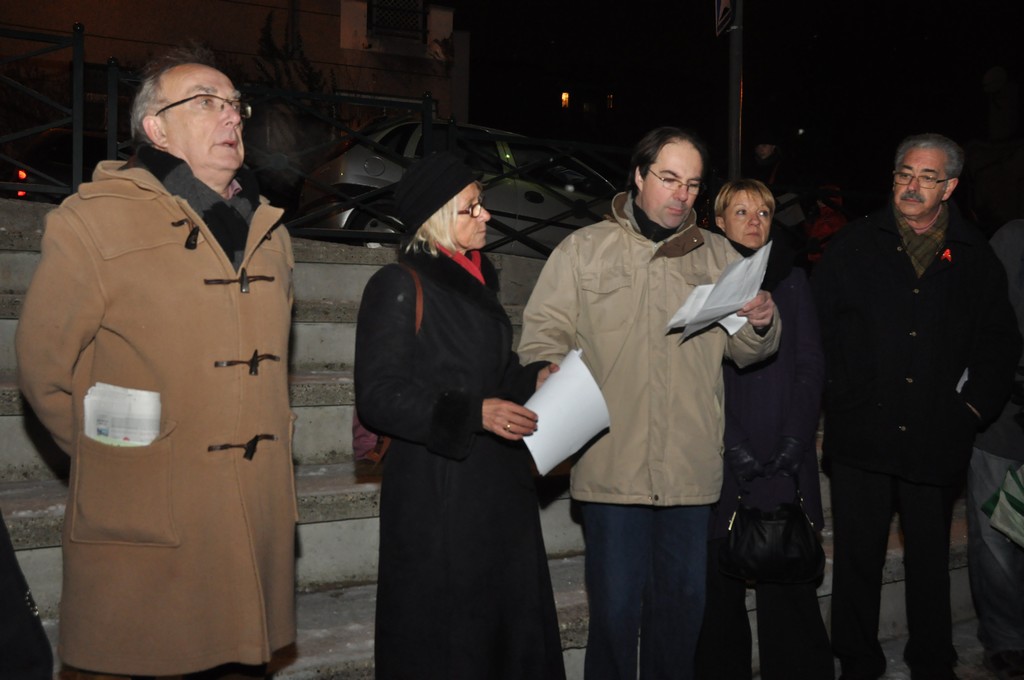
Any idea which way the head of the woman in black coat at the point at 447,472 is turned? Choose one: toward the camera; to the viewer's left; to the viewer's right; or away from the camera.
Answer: to the viewer's right

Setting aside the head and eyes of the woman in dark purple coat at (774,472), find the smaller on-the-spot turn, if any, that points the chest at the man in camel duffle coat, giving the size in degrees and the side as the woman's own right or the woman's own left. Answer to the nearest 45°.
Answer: approximately 45° to the woman's own right

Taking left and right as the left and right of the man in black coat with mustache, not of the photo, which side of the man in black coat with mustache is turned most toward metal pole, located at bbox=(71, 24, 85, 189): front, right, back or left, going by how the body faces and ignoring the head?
right

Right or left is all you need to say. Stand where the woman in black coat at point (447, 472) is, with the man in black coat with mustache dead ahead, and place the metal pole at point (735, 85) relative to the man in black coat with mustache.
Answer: left

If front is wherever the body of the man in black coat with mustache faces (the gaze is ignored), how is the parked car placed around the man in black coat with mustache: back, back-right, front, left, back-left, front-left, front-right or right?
back-right

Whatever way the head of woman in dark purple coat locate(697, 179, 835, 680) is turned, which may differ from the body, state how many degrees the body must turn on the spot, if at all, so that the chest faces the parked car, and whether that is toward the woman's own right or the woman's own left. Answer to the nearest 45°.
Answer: approximately 135° to the woman's own right

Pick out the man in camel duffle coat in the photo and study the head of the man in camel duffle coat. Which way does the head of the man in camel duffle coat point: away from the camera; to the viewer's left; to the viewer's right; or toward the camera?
to the viewer's right

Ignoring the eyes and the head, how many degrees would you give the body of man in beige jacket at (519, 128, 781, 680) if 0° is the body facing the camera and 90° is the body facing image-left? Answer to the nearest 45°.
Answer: approximately 0°

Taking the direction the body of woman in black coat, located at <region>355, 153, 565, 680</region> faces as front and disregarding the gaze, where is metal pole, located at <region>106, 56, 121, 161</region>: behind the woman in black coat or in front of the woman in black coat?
behind
